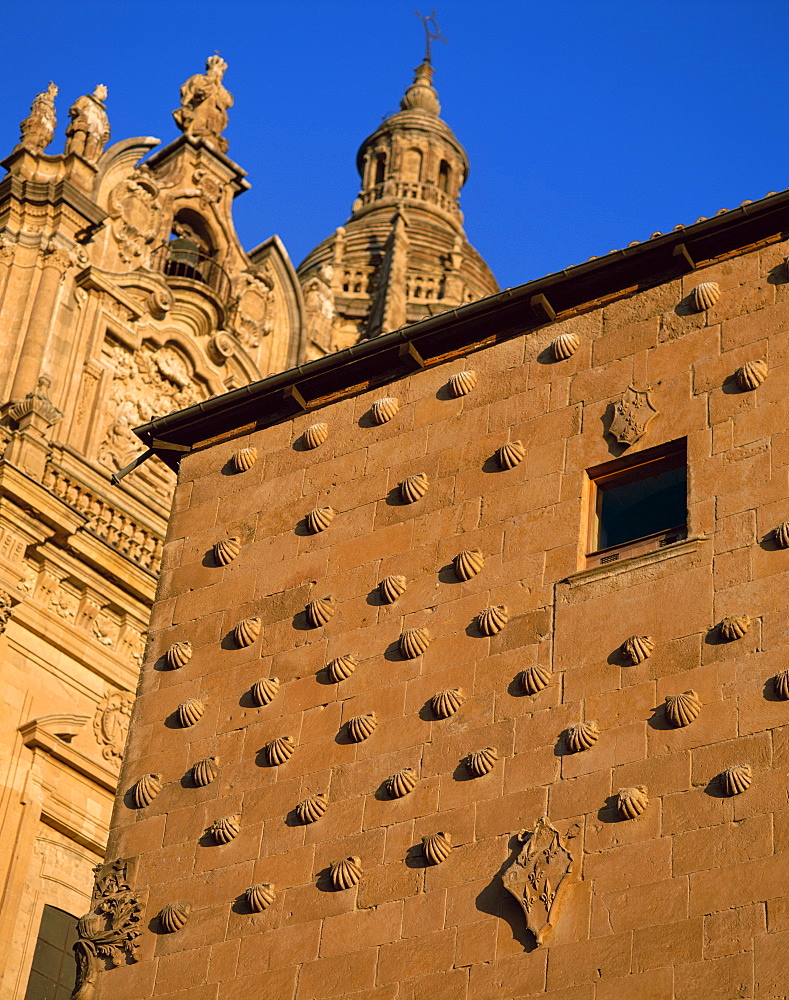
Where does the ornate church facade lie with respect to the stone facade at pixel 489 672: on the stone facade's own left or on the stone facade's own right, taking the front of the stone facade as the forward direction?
on the stone facade's own right

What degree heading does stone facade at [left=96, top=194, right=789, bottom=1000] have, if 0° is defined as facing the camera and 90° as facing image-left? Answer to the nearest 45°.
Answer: approximately 45°
